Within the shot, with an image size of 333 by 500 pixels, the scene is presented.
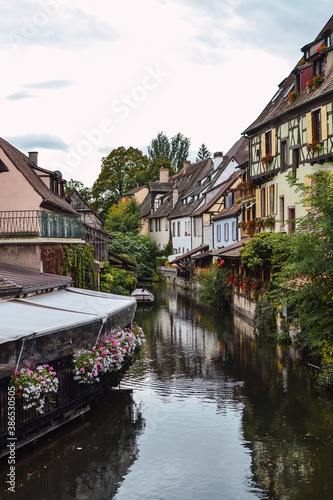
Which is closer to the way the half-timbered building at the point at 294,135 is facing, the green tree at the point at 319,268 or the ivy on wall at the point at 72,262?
the ivy on wall

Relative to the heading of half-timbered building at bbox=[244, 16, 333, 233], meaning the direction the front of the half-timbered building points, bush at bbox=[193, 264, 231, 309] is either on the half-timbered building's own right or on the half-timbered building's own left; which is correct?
on the half-timbered building's own right

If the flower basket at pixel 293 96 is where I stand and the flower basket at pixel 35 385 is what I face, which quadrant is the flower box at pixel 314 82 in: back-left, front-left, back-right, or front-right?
front-left

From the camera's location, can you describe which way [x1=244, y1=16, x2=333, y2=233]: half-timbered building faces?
facing the viewer and to the left of the viewer

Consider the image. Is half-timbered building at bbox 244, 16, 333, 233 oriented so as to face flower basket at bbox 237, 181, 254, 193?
no

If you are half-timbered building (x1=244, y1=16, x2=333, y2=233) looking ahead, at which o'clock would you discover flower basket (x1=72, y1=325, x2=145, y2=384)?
The flower basket is roughly at 11 o'clock from the half-timbered building.

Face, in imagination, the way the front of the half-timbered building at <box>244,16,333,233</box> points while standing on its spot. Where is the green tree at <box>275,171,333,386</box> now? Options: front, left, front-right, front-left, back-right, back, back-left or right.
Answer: front-left

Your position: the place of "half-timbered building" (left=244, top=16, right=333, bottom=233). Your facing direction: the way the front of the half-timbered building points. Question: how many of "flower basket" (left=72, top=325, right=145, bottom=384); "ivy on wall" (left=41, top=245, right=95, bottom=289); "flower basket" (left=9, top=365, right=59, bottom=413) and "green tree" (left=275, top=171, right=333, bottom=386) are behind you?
0

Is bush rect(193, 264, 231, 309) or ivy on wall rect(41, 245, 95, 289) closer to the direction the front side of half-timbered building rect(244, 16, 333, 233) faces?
the ivy on wall

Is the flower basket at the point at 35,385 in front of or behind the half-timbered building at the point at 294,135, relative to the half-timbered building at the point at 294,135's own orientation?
in front

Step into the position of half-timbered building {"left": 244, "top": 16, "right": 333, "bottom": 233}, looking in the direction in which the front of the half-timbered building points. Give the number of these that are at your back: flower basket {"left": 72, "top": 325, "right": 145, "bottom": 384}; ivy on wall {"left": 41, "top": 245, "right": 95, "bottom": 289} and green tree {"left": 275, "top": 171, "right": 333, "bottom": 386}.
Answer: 0

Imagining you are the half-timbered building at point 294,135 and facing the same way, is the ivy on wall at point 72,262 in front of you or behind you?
in front

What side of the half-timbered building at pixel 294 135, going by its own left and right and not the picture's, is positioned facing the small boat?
right
